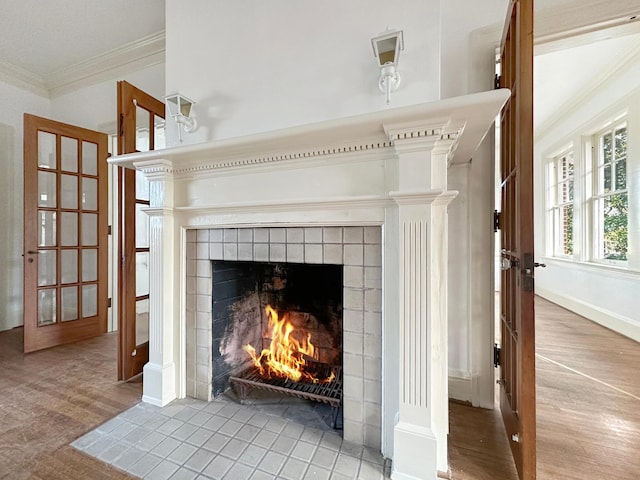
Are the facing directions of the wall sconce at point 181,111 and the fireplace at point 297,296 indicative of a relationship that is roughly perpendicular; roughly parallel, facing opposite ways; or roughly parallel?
roughly parallel

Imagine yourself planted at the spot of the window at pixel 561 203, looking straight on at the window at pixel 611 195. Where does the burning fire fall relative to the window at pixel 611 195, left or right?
right

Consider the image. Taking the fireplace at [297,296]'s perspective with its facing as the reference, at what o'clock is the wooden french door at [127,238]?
The wooden french door is roughly at 2 o'clock from the fireplace.

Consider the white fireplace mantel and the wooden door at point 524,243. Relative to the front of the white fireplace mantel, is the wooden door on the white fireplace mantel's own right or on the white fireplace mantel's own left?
on the white fireplace mantel's own left

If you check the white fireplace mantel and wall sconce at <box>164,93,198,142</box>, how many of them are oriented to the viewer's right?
0

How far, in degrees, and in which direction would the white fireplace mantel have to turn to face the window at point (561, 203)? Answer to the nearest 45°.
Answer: approximately 180°

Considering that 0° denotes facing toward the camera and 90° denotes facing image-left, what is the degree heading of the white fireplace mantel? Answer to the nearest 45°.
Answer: approximately 45°

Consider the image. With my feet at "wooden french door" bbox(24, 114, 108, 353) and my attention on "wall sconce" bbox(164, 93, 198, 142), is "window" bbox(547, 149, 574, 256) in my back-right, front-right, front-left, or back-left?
front-left

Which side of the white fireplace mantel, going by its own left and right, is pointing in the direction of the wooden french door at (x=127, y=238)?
right

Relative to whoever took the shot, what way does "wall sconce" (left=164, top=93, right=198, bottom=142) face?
facing the viewer and to the left of the viewer
